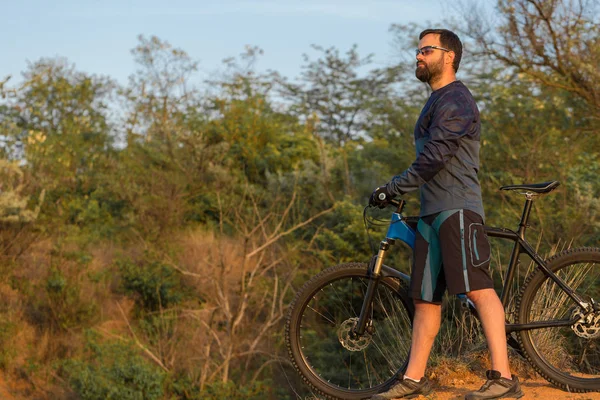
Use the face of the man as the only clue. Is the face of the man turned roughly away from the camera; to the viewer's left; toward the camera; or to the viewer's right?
to the viewer's left

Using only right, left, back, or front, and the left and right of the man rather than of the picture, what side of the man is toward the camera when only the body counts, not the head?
left

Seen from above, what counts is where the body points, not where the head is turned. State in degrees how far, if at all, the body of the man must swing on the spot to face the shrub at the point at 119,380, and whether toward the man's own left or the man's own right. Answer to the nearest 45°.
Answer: approximately 45° to the man's own right

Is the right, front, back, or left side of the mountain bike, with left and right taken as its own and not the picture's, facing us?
left
